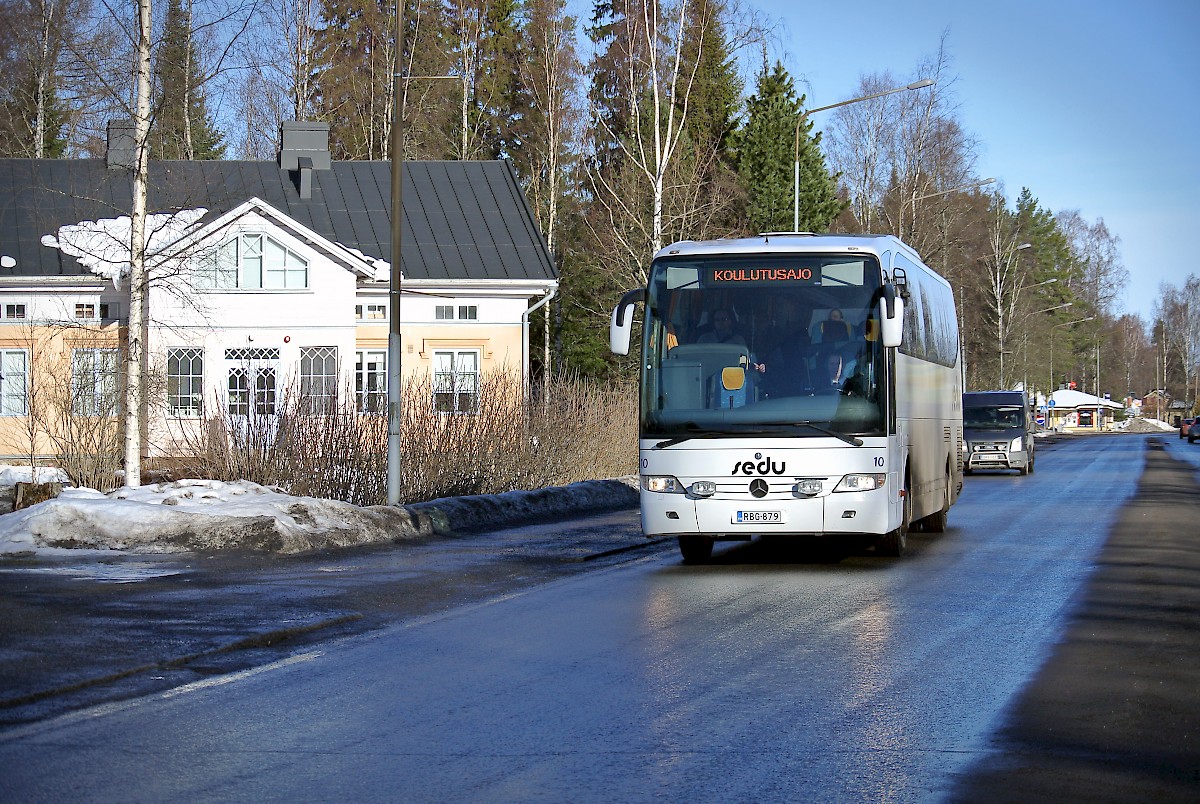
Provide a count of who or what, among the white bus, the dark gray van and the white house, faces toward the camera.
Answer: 3

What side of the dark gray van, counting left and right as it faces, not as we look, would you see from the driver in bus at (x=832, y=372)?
front

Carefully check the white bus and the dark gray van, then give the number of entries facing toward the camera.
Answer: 2

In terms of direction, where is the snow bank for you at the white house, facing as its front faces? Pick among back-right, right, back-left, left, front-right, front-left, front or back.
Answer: front

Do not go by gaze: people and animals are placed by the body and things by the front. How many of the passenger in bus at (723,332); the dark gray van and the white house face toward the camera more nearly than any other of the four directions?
3

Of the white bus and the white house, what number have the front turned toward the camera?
2

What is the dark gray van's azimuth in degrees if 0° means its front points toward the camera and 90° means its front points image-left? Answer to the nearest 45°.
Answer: approximately 0°
